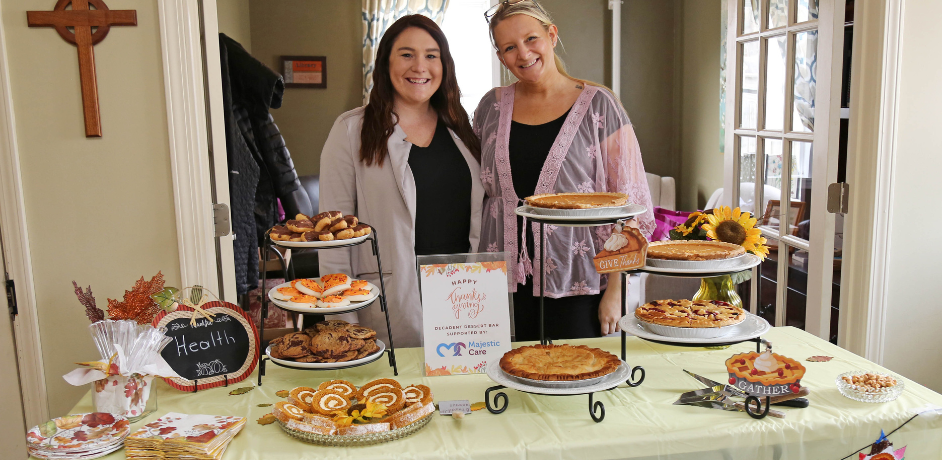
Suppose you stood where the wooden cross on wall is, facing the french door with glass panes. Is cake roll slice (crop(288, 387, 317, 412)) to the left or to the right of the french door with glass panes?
right

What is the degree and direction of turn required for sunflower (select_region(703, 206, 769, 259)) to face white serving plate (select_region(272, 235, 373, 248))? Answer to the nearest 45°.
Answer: approximately 45° to its right

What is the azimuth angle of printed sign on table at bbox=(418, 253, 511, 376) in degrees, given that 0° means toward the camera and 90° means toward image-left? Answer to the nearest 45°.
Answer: approximately 0°

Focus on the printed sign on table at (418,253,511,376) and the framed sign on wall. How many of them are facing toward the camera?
2

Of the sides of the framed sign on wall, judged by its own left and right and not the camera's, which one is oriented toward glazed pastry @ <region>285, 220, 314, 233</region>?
front

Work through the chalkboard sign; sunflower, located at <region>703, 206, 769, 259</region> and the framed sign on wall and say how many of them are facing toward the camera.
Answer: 3

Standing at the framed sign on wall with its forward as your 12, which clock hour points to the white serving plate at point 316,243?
The white serving plate is roughly at 12 o'clock from the framed sign on wall.
